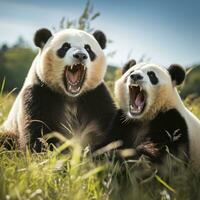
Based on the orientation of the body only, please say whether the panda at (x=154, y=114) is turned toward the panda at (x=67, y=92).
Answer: no

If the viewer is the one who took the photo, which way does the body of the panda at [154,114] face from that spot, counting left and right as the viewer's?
facing the viewer and to the left of the viewer
